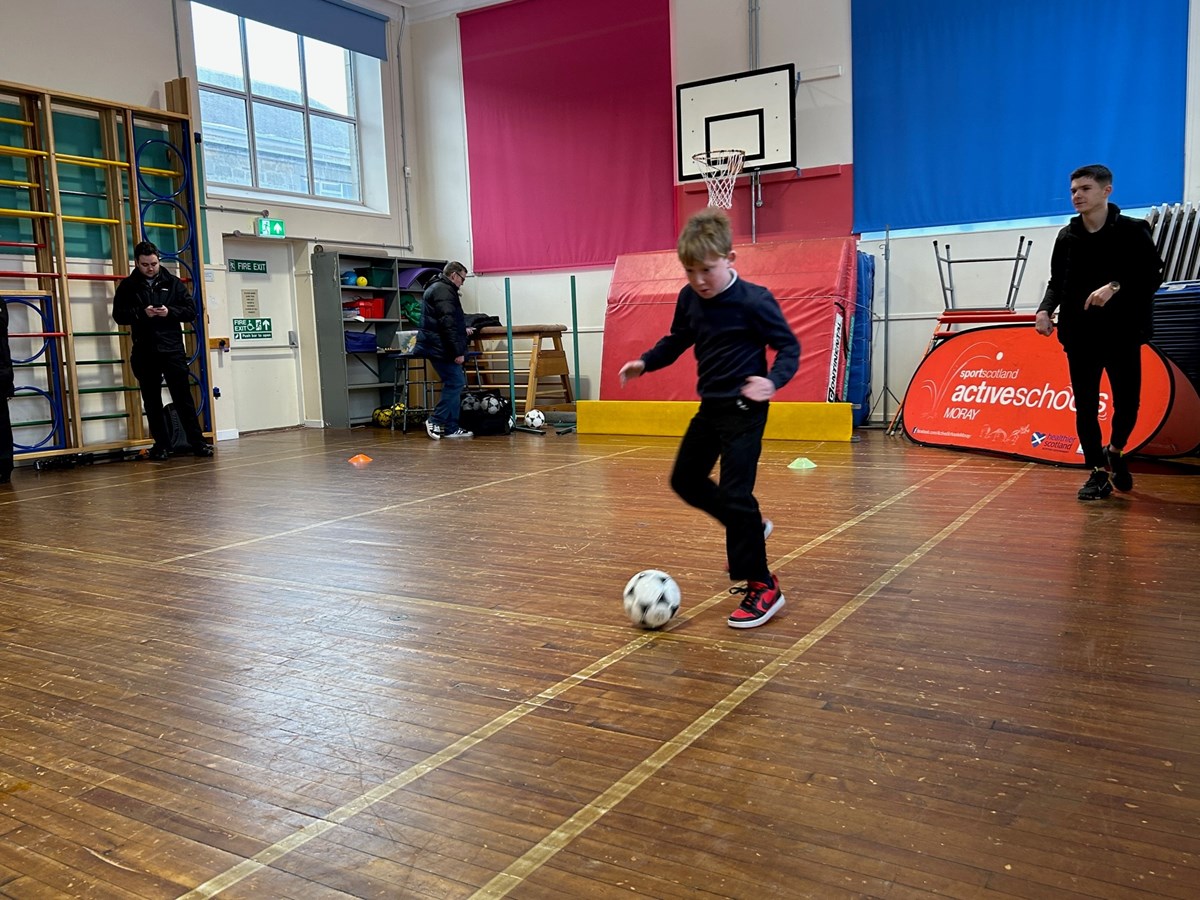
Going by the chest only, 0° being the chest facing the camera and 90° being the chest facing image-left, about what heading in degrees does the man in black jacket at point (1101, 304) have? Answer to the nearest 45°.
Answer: approximately 45°

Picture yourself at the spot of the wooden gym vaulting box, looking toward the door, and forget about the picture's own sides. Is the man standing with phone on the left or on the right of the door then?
left

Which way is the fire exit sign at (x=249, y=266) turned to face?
toward the camera

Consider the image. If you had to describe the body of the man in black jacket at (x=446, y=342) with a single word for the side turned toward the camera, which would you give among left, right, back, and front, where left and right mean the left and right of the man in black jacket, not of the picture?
right

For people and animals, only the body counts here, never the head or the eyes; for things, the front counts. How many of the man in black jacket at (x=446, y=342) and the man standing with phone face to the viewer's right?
1

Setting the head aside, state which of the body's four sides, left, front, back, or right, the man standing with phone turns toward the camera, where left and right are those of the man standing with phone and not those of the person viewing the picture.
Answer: front

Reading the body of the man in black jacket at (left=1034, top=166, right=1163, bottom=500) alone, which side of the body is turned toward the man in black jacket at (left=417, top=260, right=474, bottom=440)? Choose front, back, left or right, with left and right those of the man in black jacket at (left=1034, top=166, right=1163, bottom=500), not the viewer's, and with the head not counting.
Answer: right

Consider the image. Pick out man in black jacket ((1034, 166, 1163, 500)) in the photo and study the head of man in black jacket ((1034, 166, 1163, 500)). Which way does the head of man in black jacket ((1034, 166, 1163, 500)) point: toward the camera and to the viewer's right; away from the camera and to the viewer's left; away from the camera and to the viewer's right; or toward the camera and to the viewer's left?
toward the camera and to the viewer's left

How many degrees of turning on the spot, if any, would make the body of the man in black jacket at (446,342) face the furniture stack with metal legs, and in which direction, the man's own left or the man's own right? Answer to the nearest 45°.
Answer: approximately 45° to the man's own right

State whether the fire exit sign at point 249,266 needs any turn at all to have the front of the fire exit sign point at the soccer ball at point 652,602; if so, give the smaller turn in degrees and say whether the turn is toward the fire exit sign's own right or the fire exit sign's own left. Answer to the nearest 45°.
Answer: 0° — it already faces it
